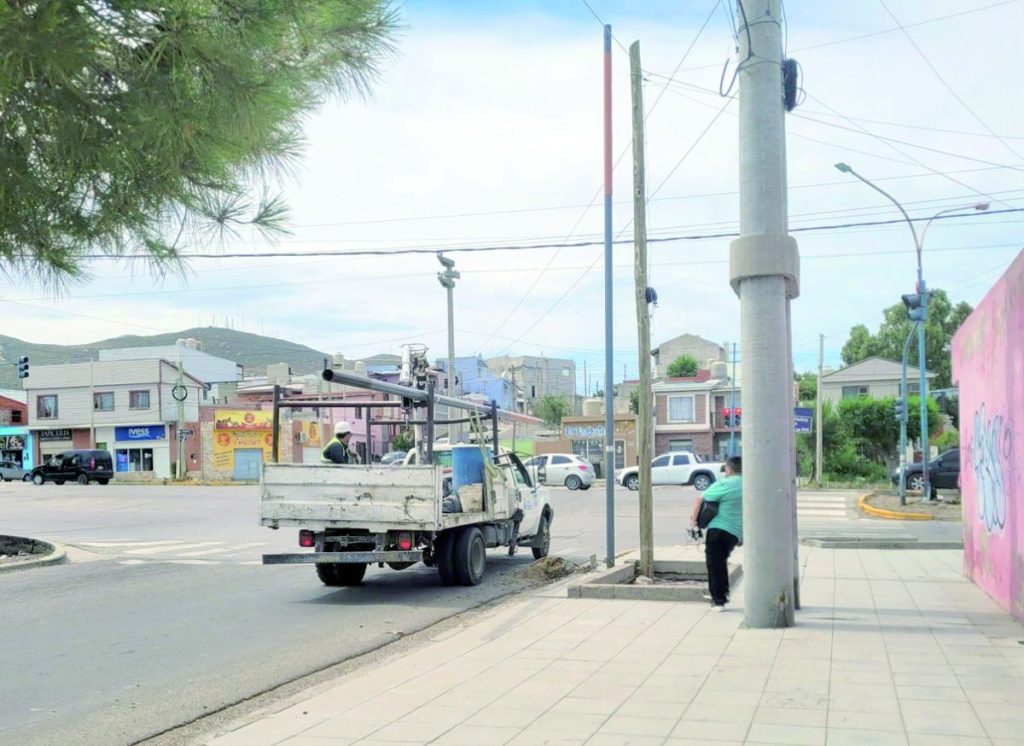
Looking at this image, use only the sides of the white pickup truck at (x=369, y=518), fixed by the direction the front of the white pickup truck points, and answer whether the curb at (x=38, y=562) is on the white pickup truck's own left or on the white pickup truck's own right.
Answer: on the white pickup truck's own left

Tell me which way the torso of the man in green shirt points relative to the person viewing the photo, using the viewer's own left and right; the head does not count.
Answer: facing away from the viewer and to the left of the viewer

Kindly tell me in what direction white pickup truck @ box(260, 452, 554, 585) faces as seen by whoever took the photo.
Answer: facing away from the viewer and to the right of the viewer

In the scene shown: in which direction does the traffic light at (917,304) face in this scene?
to the viewer's left

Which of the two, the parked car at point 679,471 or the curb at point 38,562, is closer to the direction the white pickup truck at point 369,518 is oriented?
the parked car

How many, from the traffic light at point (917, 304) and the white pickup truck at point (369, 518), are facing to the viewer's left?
1

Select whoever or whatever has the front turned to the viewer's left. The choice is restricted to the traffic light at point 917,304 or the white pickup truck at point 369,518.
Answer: the traffic light

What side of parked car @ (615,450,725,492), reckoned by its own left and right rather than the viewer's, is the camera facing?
left
